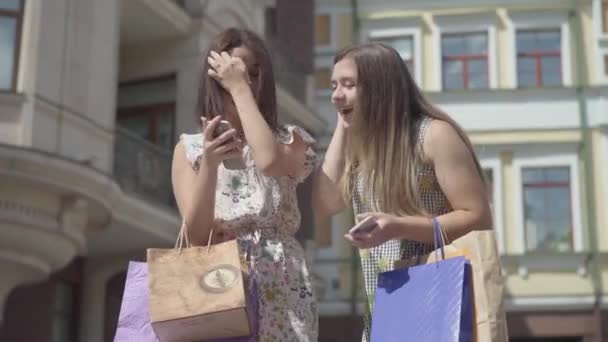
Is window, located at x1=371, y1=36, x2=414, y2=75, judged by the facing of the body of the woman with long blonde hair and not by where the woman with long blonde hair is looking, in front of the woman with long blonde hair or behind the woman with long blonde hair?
behind

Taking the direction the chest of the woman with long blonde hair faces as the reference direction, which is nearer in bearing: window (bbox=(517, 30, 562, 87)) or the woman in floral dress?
the woman in floral dress

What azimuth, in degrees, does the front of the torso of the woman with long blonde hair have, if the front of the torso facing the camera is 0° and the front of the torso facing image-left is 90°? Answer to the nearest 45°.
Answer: approximately 45°

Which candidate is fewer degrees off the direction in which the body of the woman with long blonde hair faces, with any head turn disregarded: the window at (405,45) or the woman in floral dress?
the woman in floral dress

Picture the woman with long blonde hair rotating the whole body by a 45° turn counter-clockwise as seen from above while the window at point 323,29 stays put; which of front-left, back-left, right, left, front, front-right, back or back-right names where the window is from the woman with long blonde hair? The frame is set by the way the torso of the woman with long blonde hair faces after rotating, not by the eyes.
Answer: back
